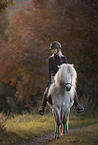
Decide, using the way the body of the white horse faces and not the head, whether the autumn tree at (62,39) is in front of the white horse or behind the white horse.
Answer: behind

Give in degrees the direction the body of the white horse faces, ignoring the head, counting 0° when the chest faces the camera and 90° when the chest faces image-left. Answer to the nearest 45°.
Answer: approximately 0°
